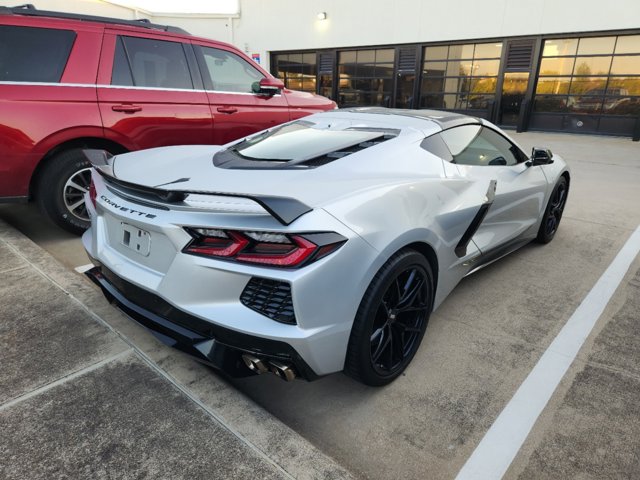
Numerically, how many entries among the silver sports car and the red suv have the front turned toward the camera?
0

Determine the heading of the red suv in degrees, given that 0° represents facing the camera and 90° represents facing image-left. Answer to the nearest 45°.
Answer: approximately 225°

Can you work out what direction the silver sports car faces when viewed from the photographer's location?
facing away from the viewer and to the right of the viewer

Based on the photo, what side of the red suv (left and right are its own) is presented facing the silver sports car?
right

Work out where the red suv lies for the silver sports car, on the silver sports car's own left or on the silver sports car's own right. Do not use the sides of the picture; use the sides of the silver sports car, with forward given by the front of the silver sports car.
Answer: on the silver sports car's own left
